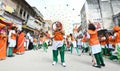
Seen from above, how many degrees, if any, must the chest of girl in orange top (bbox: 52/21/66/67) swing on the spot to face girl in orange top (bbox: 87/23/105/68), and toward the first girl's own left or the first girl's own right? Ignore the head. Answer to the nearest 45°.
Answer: approximately 90° to the first girl's own left

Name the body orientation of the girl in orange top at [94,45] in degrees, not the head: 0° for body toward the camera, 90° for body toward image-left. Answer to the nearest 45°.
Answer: approximately 135°

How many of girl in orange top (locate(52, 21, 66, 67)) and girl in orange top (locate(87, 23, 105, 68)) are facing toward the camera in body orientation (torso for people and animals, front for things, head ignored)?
1

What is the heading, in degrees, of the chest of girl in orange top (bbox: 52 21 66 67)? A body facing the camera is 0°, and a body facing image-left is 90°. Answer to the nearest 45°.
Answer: approximately 0°

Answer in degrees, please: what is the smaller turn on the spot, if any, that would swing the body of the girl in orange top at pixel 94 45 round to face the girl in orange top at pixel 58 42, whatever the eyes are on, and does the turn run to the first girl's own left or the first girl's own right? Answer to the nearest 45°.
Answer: approximately 45° to the first girl's own left

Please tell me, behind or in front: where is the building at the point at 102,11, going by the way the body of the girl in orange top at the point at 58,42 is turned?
behind

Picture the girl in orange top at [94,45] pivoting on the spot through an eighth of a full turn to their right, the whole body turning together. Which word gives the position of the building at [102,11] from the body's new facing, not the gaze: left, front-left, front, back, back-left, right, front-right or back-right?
front
